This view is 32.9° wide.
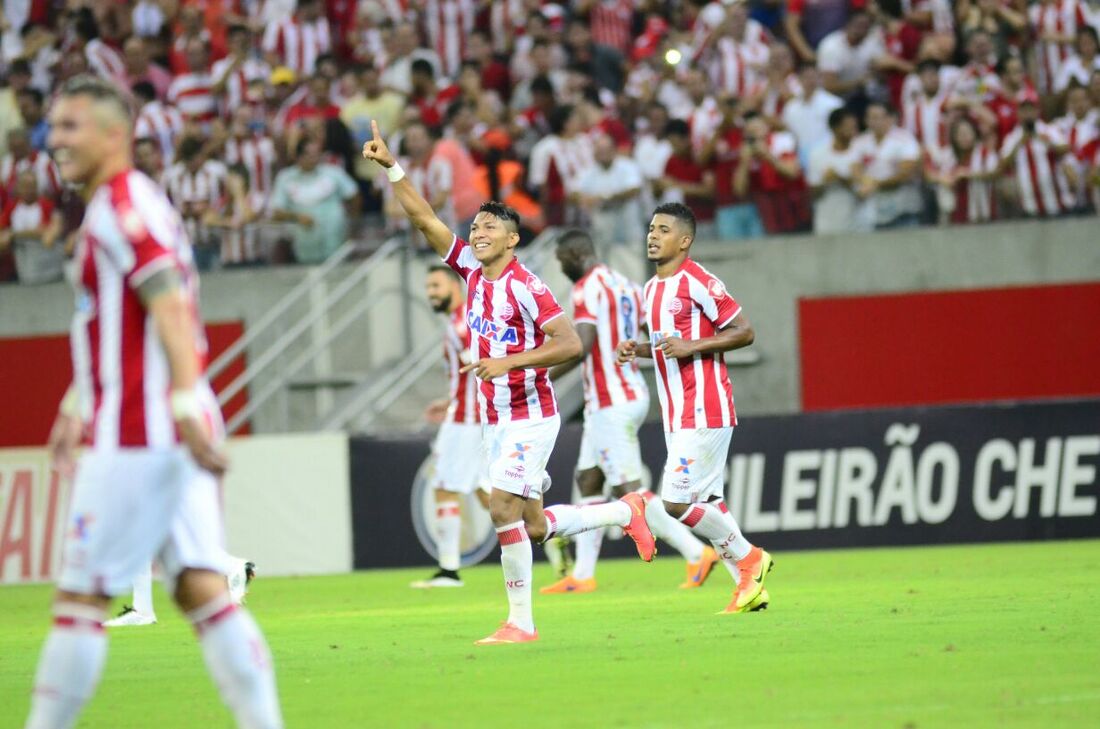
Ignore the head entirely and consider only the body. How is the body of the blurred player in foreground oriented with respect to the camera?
to the viewer's left

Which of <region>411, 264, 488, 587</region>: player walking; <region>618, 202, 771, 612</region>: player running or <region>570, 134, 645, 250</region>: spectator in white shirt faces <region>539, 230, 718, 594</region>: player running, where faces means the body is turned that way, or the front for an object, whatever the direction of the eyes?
the spectator in white shirt

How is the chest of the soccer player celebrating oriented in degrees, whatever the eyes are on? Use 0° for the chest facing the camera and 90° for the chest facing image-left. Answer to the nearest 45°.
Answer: approximately 45°

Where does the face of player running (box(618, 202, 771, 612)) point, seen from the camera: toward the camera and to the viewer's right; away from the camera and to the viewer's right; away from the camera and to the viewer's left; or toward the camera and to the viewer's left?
toward the camera and to the viewer's left

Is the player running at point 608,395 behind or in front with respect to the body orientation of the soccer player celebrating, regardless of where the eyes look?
behind

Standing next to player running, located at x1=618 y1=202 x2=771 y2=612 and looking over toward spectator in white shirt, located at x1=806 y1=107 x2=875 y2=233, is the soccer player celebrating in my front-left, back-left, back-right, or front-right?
back-left

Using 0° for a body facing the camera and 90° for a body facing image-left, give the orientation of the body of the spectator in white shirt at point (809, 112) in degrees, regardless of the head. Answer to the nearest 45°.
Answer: approximately 0°

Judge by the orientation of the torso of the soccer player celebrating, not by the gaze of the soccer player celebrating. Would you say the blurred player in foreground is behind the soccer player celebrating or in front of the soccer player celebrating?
in front

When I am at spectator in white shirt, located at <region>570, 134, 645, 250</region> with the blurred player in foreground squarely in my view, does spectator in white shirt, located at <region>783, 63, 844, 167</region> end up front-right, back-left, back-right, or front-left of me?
back-left
